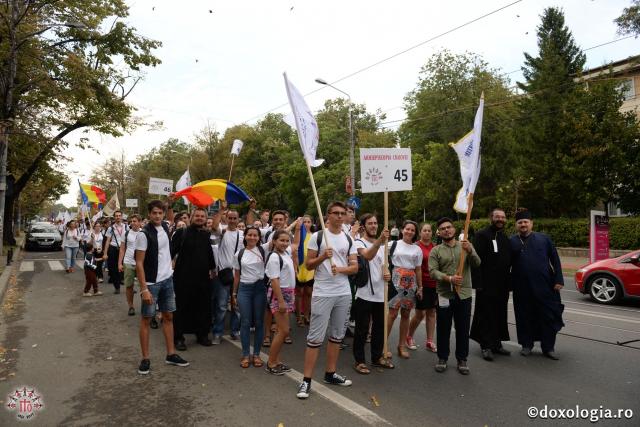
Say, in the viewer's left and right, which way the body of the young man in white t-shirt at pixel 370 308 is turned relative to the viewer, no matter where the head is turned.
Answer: facing the viewer and to the right of the viewer

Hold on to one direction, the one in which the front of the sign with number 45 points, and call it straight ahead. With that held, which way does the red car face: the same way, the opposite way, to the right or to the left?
to the right

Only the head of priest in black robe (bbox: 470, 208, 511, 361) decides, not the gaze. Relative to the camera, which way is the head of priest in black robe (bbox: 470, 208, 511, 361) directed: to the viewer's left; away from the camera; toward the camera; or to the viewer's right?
toward the camera

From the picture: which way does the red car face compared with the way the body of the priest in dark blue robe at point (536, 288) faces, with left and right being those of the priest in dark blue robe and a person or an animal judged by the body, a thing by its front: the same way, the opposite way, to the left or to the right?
to the right

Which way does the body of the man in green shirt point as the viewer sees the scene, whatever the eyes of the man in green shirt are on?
toward the camera

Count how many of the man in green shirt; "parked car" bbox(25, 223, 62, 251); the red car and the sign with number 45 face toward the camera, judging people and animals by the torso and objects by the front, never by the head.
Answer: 3

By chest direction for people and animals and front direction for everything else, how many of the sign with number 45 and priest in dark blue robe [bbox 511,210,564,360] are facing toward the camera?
2

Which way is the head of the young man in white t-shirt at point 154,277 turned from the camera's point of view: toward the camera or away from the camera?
toward the camera

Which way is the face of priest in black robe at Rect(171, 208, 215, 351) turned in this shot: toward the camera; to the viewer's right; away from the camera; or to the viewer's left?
toward the camera

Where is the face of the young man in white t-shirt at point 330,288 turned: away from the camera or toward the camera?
toward the camera

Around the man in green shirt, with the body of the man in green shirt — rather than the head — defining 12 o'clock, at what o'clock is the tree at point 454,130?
The tree is roughly at 6 o'clock from the man in green shirt.

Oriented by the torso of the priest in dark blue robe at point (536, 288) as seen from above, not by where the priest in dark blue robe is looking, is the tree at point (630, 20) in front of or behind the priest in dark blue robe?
behind

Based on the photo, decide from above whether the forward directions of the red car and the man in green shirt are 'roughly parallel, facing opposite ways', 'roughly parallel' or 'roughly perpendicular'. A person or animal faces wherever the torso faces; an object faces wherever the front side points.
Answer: roughly perpendicular

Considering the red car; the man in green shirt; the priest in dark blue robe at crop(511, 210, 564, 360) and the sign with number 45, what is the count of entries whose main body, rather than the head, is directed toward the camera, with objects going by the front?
3

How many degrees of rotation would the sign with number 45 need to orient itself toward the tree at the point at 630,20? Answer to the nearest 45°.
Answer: approximately 135° to its left

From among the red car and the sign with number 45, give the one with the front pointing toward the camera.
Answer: the sign with number 45
